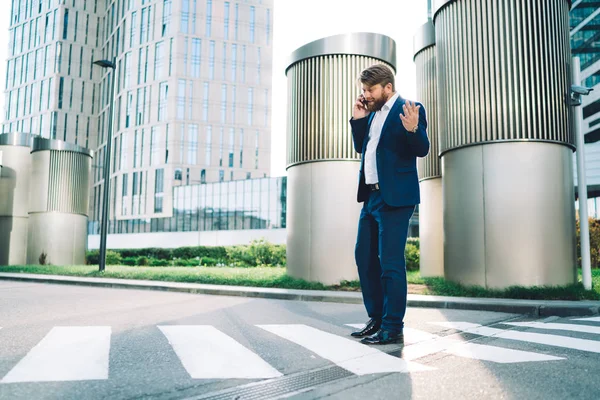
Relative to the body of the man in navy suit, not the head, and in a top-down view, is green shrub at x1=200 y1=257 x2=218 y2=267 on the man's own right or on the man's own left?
on the man's own right

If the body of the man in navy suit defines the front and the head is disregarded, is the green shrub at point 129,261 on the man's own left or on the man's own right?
on the man's own right

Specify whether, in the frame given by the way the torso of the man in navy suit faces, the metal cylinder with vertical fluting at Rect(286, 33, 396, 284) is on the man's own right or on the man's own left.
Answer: on the man's own right

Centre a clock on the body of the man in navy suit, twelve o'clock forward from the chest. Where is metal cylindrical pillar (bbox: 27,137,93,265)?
The metal cylindrical pillar is roughly at 3 o'clock from the man in navy suit.

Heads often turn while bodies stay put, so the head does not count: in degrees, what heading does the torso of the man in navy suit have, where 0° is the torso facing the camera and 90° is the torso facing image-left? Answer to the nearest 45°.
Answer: approximately 45°

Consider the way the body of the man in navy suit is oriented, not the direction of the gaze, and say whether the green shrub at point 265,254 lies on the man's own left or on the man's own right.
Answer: on the man's own right

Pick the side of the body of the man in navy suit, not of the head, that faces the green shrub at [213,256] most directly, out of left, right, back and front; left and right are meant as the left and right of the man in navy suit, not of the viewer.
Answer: right

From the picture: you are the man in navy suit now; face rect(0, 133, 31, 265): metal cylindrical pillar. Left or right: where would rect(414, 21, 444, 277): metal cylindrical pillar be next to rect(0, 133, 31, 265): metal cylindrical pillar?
right

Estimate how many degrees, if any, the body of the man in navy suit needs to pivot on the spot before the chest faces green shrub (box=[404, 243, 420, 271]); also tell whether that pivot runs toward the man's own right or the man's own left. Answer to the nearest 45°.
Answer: approximately 135° to the man's own right

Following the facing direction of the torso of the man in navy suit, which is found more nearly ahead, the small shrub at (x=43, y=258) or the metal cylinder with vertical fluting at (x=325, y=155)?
the small shrub
